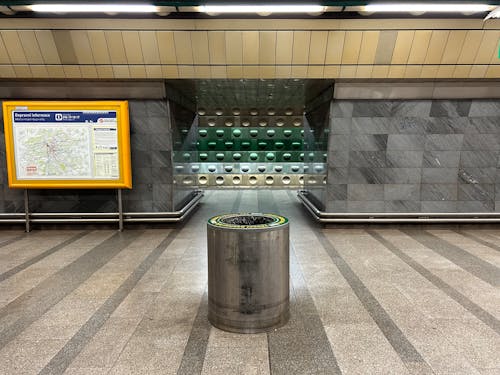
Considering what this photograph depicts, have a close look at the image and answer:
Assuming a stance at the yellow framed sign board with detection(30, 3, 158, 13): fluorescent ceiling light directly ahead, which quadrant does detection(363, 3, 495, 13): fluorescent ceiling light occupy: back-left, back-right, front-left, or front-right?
front-left

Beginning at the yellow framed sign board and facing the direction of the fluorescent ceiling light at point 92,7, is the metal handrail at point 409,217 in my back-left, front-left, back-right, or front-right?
front-left

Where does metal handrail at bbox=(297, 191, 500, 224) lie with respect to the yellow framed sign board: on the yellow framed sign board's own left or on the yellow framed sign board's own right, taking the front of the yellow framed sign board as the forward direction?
on the yellow framed sign board's own left

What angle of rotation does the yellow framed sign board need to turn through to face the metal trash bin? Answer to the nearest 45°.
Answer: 0° — it already faces it

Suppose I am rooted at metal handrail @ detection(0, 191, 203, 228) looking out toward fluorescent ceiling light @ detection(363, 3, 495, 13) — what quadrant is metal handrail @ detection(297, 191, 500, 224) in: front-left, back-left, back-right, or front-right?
front-left

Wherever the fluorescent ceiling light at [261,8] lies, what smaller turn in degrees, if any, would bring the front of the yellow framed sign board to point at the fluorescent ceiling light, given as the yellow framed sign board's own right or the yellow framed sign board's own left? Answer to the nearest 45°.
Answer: approximately 45° to the yellow framed sign board's own left

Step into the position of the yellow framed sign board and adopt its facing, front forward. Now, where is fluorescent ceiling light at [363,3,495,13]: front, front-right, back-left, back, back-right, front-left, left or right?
front-left

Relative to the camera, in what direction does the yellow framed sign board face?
facing the viewer

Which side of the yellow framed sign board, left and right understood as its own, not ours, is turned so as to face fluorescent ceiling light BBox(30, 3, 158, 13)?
front
